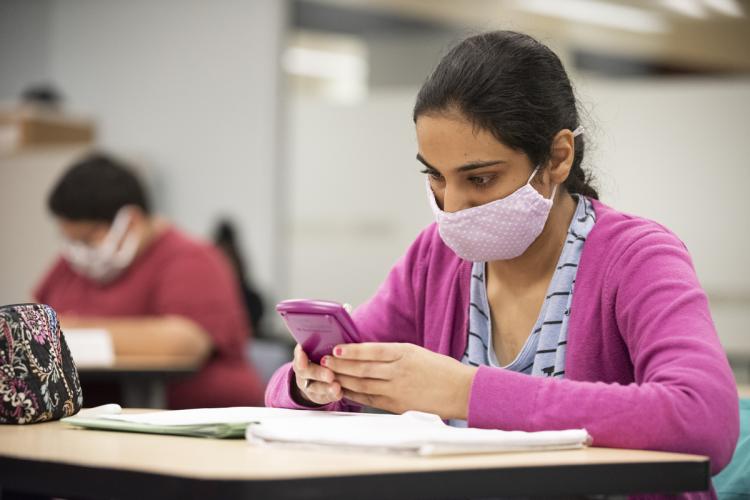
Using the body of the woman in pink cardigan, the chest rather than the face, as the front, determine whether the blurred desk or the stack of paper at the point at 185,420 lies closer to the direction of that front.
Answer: the stack of paper

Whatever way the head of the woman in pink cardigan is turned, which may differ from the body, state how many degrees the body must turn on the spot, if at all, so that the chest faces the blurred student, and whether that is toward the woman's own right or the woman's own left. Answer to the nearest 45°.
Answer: approximately 90° to the woman's own right

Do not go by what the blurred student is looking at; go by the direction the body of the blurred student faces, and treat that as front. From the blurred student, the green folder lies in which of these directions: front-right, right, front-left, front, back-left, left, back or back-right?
front-left

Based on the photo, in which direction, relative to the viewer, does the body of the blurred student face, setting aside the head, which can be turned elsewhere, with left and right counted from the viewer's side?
facing the viewer and to the left of the viewer

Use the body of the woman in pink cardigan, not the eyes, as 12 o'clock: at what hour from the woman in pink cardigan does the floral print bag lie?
The floral print bag is roughly at 1 o'clock from the woman in pink cardigan.

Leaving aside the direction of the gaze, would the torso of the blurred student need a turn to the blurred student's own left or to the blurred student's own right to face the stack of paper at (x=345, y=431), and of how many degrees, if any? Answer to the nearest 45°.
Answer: approximately 45° to the blurred student's own left

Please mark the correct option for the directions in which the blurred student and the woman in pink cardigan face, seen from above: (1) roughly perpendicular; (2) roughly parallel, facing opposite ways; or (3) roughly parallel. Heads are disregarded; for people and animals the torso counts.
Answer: roughly parallel

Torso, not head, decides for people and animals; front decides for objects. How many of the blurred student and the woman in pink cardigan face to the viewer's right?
0

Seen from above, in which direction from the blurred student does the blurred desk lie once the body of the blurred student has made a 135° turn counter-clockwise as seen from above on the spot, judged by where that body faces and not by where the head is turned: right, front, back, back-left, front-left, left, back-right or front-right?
right

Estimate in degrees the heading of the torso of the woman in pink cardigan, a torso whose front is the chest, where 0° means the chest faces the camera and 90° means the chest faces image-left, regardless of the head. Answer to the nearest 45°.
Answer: approximately 45°

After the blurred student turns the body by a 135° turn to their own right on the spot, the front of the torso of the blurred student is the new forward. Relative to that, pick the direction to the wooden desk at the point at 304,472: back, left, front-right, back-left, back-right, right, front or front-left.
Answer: back

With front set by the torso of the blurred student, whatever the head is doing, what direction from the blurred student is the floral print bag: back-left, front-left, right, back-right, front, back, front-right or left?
front-left

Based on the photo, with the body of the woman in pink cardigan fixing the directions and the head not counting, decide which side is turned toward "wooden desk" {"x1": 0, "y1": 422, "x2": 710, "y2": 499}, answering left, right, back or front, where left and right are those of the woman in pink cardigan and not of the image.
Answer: front
